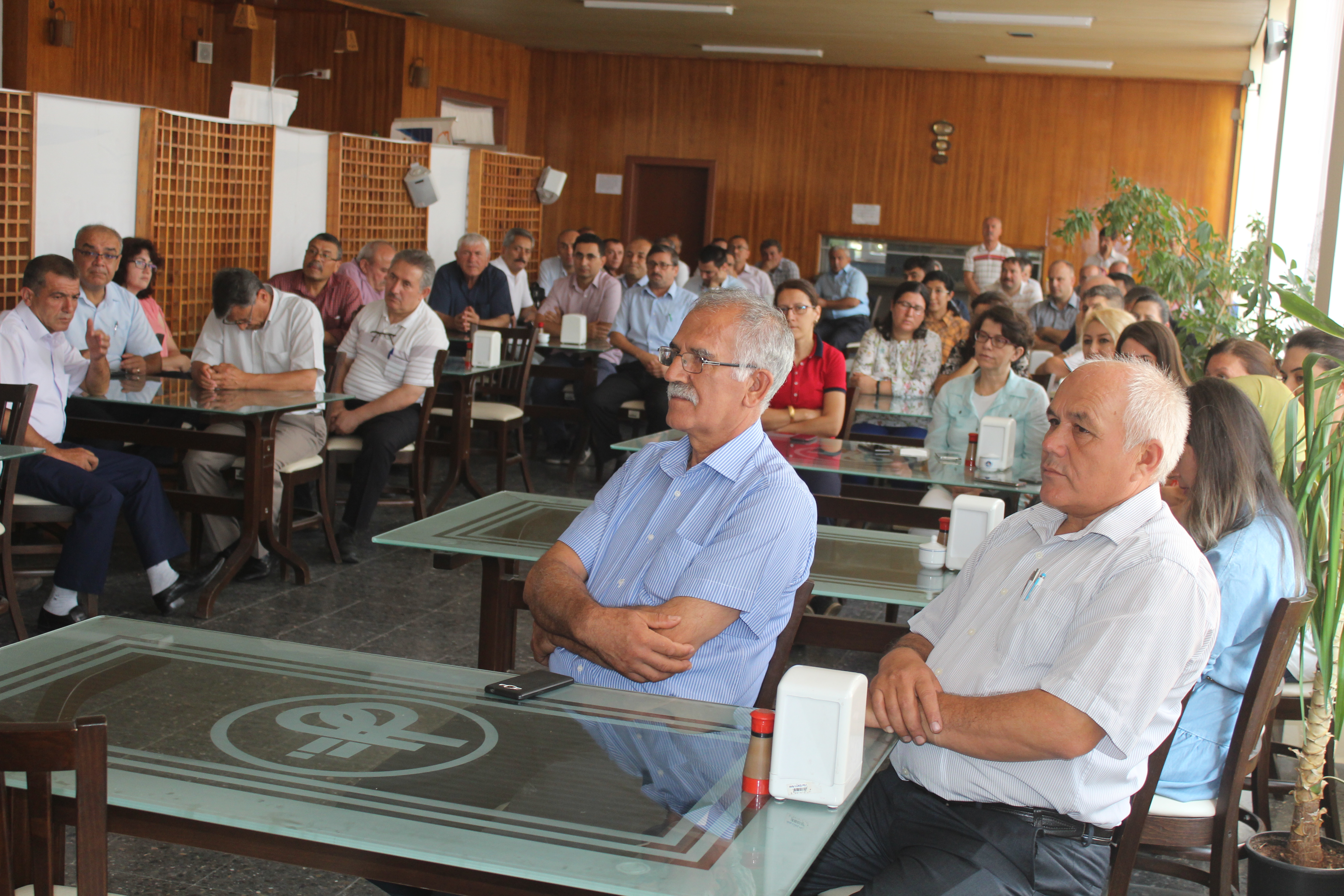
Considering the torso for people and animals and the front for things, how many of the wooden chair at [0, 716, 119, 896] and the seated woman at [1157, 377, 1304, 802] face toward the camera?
0

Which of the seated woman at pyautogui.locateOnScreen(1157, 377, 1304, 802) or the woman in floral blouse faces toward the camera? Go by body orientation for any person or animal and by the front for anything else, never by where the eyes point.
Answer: the woman in floral blouse

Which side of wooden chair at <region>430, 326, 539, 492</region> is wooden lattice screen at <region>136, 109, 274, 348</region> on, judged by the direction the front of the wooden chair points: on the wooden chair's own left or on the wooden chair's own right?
on the wooden chair's own right

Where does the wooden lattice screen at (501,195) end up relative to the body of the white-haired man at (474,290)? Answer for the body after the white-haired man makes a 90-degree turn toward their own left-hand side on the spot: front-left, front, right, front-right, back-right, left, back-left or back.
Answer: left

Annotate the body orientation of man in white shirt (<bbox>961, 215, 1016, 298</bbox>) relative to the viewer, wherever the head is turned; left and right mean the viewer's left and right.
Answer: facing the viewer

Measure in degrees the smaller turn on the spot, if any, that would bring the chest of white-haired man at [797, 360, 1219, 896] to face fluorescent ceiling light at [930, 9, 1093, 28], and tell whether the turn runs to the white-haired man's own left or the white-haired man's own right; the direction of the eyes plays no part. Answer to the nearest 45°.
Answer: approximately 135° to the white-haired man's own right

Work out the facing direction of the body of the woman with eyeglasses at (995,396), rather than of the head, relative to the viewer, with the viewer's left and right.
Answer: facing the viewer and to the left of the viewer

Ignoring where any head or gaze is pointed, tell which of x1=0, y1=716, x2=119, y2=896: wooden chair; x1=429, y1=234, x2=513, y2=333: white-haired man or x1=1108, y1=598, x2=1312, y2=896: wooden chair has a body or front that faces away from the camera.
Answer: x1=0, y1=716, x2=119, y2=896: wooden chair

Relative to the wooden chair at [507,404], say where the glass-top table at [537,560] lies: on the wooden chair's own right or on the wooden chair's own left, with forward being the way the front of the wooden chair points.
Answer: on the wooden chair's own left

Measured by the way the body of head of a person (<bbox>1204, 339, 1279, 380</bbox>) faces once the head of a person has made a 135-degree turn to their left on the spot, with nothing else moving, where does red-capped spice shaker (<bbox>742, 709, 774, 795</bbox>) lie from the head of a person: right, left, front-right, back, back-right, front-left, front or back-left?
right

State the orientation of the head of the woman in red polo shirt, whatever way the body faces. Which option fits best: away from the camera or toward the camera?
toward the camera
